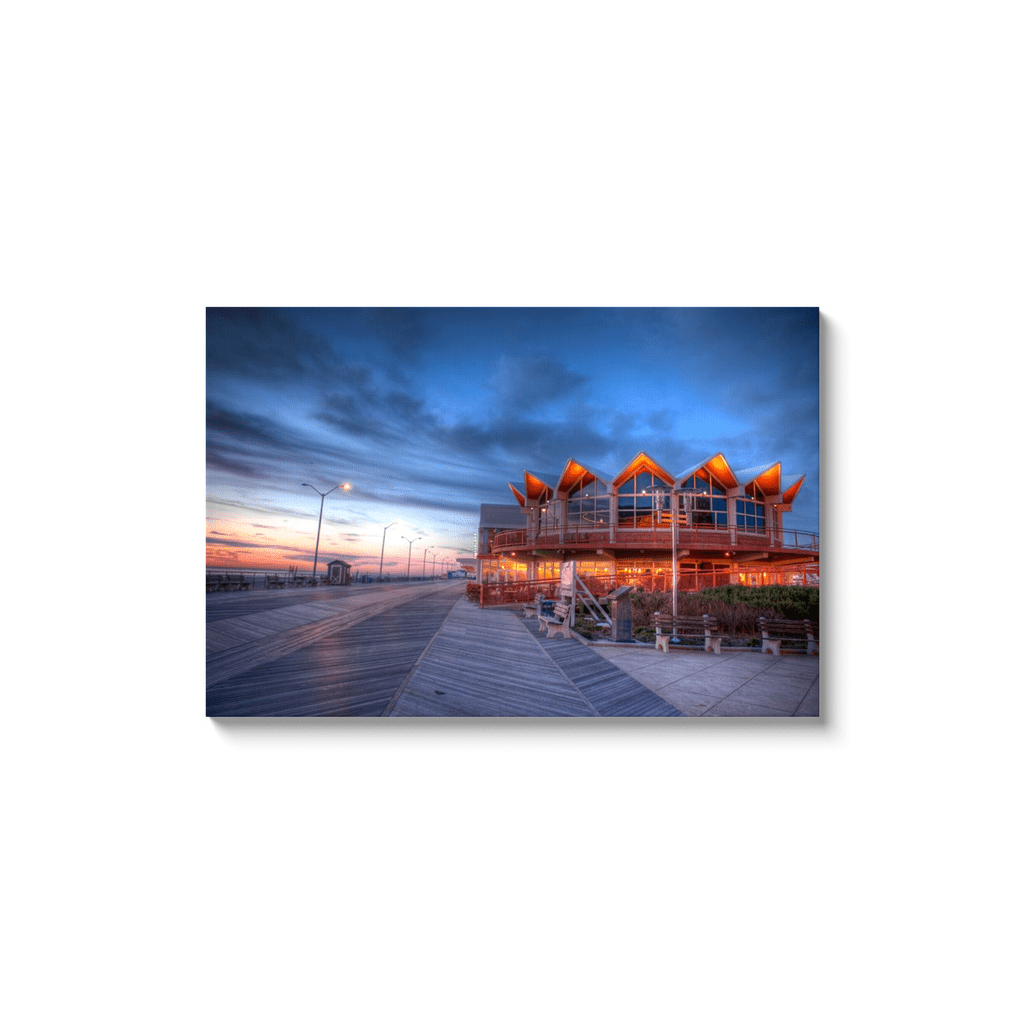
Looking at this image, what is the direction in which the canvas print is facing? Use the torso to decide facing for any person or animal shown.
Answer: toward the camera
